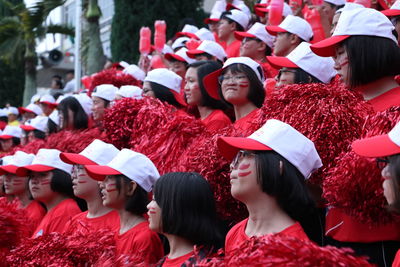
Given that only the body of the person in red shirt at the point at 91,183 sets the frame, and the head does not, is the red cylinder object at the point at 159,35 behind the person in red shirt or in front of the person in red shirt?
behind

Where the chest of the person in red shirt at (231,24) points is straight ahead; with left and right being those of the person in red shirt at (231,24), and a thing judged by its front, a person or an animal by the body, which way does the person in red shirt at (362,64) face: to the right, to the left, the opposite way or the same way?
the same way

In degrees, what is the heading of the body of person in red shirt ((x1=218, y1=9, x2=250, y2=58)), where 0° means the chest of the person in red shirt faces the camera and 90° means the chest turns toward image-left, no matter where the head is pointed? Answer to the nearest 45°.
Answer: approximately 90°

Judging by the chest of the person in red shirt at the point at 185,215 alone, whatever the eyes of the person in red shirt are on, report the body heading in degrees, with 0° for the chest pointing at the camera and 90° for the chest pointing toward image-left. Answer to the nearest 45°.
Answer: approximately 90°

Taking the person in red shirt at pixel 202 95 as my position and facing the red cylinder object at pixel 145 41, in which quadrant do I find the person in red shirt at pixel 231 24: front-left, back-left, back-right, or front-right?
front-right

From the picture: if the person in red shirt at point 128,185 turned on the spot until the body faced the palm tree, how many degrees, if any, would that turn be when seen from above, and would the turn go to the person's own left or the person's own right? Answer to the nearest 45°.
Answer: approximately 90° to the person's own right

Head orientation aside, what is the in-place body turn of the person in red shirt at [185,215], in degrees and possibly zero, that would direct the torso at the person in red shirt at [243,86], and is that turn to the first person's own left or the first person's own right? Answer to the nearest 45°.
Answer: approximately 90° to the first person's own right

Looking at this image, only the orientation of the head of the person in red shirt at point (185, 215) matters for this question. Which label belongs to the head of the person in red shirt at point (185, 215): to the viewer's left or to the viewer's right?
to the viewer's left

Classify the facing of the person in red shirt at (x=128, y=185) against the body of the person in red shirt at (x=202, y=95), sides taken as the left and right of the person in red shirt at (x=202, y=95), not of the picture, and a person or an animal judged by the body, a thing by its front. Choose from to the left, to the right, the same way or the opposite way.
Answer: the same way

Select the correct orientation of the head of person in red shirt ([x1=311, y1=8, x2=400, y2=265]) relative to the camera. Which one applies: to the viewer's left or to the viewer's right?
to the viewer's left

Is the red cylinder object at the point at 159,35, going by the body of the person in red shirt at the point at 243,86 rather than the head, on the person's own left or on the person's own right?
on the person's own right

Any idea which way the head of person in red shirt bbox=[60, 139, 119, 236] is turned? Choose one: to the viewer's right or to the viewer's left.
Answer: to the viewer's left

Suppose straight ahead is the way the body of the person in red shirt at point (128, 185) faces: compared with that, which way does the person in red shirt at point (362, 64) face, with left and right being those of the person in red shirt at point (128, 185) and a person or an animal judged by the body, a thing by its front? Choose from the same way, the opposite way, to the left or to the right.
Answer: the same way

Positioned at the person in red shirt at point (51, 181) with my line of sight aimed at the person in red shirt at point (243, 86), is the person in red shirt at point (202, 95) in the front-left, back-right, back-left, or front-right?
front-left

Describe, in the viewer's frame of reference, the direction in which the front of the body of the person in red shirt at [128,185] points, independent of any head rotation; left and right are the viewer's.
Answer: facing to the left of the viewer

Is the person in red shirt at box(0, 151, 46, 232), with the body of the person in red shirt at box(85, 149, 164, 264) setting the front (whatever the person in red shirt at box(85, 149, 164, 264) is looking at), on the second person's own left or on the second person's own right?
on the second person's own right

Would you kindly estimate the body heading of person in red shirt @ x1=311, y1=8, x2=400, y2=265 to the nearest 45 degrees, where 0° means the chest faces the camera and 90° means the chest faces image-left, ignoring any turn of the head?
approximately 90°
